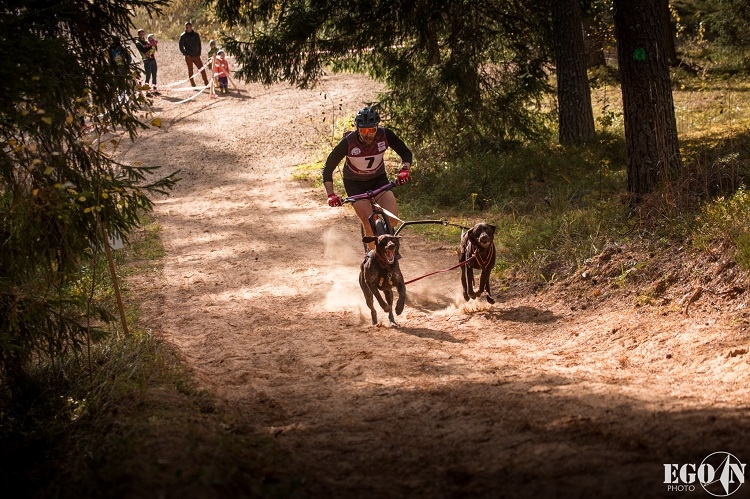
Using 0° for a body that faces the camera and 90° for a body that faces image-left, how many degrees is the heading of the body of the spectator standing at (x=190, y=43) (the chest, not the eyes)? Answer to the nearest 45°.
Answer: approximately 0°

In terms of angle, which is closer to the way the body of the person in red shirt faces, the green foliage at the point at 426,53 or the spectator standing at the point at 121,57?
the spectator standing

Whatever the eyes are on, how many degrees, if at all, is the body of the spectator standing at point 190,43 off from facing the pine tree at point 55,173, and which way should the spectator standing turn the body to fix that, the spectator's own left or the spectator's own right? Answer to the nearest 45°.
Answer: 0° — they already face it

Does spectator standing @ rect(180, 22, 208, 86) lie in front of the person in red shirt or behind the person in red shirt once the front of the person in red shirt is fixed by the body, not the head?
behind

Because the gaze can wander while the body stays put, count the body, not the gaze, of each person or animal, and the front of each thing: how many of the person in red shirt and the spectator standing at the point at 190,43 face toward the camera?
2
